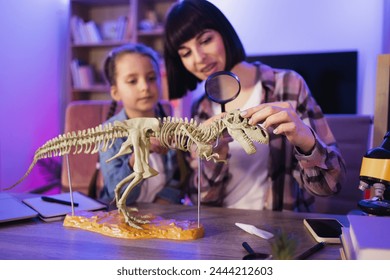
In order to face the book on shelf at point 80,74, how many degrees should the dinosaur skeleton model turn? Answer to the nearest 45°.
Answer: approximately 90° to its left

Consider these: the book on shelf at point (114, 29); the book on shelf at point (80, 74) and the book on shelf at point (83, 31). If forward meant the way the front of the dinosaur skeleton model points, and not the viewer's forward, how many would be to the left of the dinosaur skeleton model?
3

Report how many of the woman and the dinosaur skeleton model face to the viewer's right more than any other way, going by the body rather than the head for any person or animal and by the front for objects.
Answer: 1

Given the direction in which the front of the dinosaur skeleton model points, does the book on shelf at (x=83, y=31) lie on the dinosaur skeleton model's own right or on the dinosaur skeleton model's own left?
on the dinosaur skeleton model's own left

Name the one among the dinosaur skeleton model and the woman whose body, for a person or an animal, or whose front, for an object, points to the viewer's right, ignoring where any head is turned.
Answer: the dinosaur skeleton model

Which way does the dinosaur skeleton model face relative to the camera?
to the viewer's right

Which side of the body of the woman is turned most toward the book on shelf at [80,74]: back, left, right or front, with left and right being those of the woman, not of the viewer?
right

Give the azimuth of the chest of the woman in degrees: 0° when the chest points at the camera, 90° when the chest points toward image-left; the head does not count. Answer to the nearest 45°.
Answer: approximately 45°

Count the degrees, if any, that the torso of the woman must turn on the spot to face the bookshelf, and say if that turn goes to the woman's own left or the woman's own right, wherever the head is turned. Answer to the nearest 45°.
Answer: approximately 90° to the woman's own right

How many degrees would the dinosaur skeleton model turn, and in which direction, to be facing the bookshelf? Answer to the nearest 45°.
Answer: approximately 90° to its left
